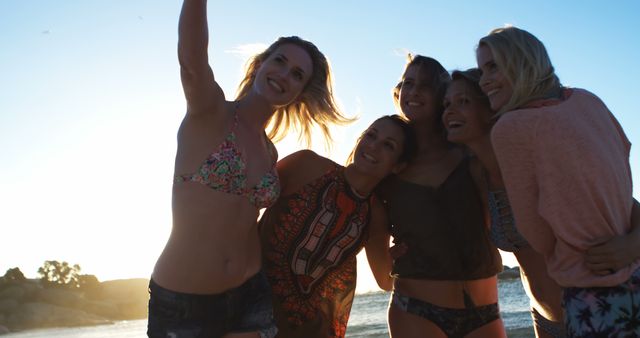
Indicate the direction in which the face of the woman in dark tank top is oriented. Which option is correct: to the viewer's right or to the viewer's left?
to the viewer's left

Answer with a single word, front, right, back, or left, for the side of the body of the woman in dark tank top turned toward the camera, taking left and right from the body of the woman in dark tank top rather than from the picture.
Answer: front
